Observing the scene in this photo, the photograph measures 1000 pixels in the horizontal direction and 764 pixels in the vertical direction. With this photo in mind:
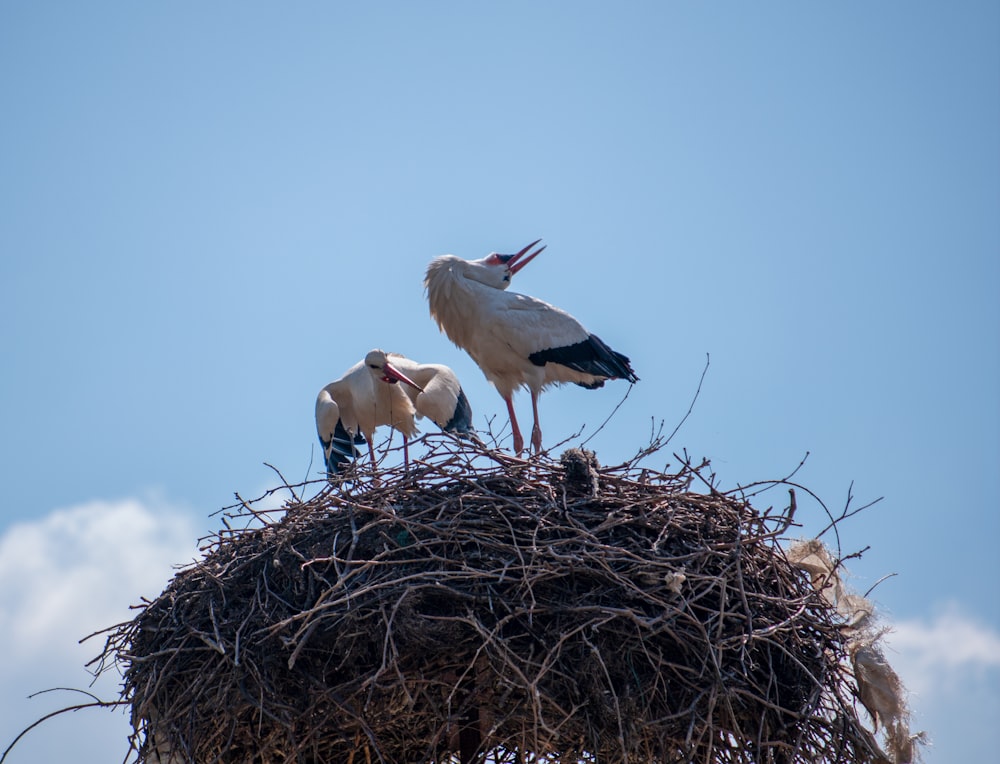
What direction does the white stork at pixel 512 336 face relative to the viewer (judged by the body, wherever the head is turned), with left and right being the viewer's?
facing to the left of the viewer

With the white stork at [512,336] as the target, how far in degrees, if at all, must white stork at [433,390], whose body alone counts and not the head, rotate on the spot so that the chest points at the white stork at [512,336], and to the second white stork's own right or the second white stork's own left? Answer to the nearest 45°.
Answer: approximately 135° to the second white stork's own left

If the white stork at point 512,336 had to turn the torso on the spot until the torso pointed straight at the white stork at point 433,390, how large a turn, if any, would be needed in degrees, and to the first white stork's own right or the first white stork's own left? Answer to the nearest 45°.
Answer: approximately 45° to the first white stork's own right

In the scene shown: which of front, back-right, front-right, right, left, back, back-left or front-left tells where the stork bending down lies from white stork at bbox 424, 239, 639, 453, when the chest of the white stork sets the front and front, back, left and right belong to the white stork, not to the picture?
front-right
